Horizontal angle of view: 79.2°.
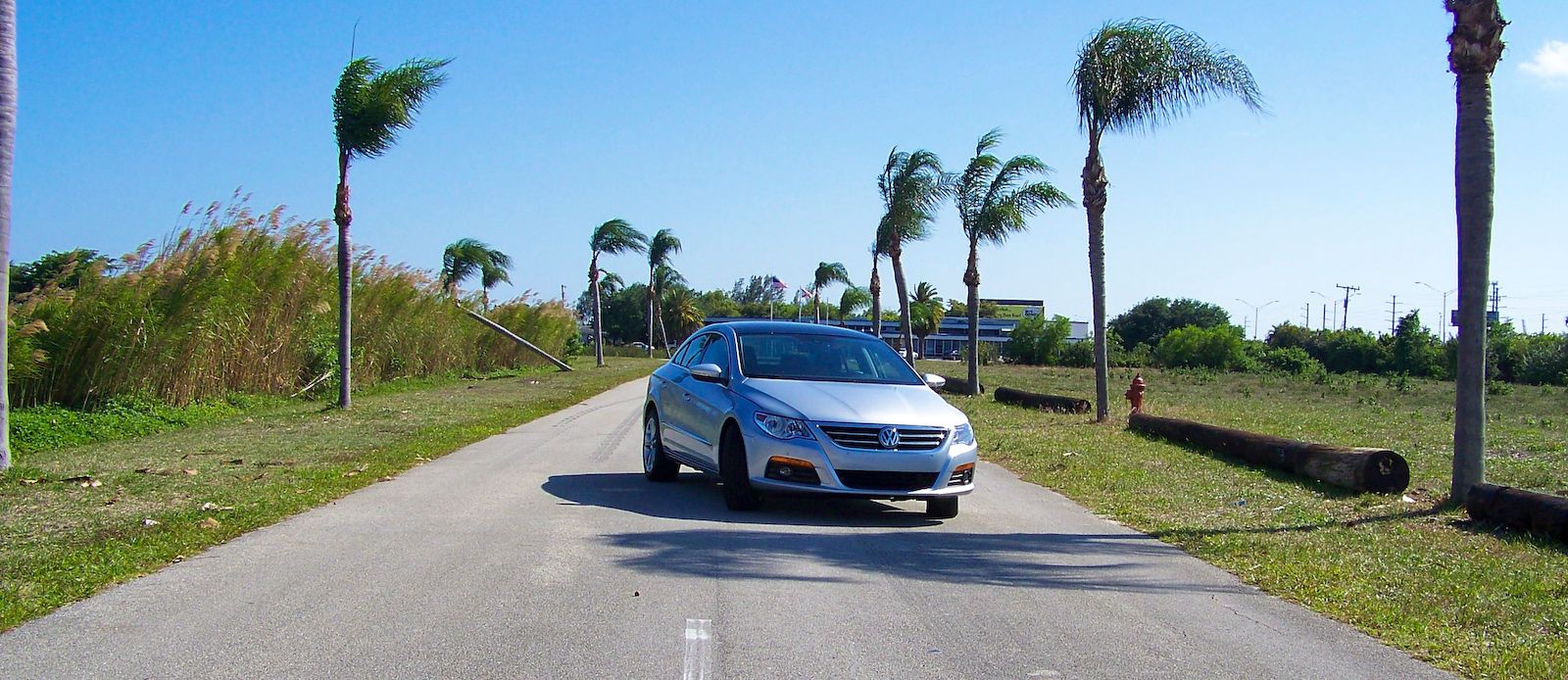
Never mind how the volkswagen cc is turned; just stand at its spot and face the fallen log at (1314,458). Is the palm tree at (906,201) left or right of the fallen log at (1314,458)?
left

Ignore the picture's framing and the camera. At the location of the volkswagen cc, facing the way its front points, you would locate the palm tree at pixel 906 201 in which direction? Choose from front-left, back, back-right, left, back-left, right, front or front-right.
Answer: back-left

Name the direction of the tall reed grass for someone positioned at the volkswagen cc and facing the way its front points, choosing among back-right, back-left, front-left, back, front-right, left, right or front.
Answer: back

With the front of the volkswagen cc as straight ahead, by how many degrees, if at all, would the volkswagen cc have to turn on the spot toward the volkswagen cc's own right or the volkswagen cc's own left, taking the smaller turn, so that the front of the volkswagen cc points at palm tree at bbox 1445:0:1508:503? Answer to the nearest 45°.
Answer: approximately 45° to the volkswagen cc's own left

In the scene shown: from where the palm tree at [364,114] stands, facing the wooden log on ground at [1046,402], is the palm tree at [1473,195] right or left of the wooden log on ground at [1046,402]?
right

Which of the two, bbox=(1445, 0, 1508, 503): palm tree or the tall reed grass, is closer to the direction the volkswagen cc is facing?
the palm tree

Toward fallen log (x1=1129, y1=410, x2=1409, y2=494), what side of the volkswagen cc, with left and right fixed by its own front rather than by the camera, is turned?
left

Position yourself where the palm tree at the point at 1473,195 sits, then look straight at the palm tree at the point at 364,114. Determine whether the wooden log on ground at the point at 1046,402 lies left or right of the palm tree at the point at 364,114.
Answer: right

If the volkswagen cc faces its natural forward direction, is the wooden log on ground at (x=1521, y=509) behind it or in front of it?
in front

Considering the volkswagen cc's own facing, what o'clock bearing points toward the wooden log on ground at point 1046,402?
The wooden log on ground is roughly at 8 o'clock from the volkswagen cc.

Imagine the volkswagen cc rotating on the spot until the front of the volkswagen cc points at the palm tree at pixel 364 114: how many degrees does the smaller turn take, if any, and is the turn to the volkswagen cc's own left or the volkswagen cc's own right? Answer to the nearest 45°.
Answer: approximately 180°

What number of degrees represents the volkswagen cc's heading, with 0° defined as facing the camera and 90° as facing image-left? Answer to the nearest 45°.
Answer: approximately 315°
